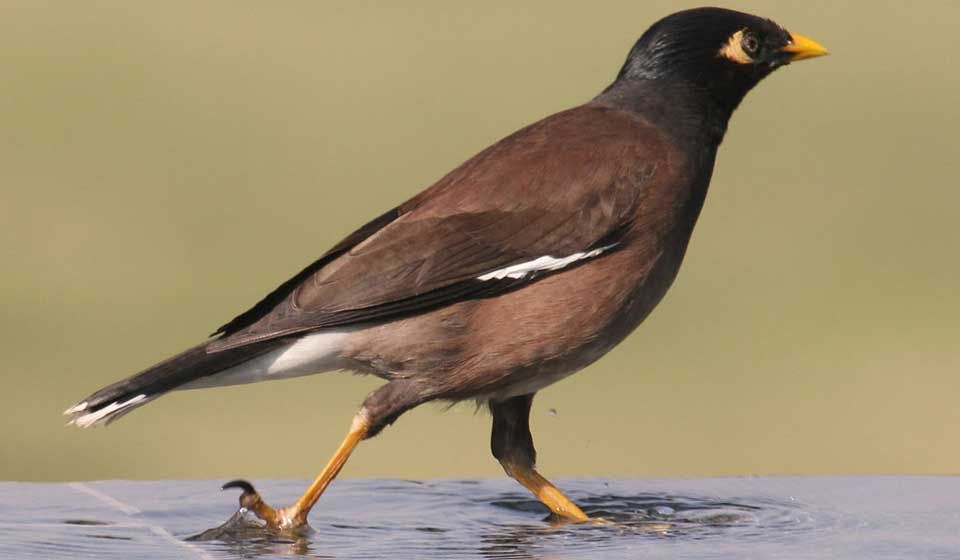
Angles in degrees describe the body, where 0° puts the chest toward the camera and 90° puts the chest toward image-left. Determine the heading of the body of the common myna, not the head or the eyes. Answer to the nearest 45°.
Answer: approximately 270°
